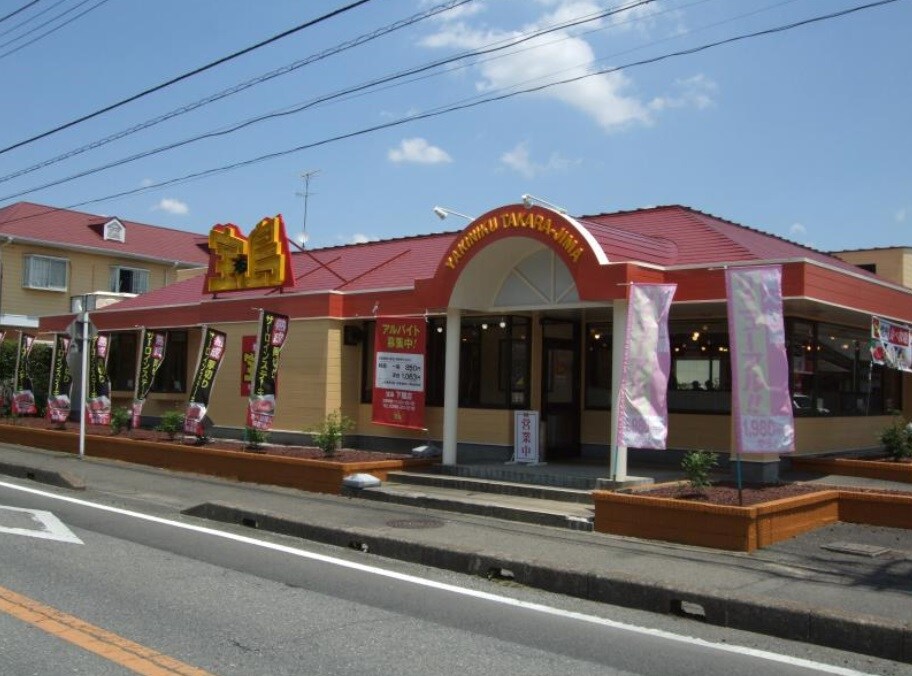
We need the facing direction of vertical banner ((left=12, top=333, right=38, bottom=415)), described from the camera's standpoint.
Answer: facing the viewer

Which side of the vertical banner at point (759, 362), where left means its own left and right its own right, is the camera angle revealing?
front

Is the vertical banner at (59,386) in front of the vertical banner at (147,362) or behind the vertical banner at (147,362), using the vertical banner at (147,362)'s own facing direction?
behind

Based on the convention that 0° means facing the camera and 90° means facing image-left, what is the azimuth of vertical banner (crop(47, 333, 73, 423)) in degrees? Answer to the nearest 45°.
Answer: approximately 0°

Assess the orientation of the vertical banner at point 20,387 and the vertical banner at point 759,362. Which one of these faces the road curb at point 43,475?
the vertical banner at point 20,387

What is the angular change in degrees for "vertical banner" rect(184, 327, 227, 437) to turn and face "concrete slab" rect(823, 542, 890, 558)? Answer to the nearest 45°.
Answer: approximately 45° to its left

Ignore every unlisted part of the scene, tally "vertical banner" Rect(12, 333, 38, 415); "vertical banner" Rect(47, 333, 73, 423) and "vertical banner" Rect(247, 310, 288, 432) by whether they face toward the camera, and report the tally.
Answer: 3

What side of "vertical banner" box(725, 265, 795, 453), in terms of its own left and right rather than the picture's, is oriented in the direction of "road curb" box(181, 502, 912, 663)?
front

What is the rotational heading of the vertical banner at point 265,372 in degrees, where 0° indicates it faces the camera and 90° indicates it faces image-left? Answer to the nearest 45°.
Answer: approximately 0°

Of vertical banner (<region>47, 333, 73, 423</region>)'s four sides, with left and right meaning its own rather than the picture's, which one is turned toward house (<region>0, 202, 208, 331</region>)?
back

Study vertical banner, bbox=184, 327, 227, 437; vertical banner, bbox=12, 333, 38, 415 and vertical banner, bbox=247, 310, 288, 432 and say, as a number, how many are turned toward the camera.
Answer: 3

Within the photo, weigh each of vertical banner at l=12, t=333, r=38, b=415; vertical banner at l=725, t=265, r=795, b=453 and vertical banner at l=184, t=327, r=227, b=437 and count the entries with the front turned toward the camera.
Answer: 3

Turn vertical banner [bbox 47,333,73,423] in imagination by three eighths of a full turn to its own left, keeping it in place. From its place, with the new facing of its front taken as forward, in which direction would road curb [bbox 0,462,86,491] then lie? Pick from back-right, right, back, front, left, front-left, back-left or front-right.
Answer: back-right

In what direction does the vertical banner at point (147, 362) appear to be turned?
toward the camera
